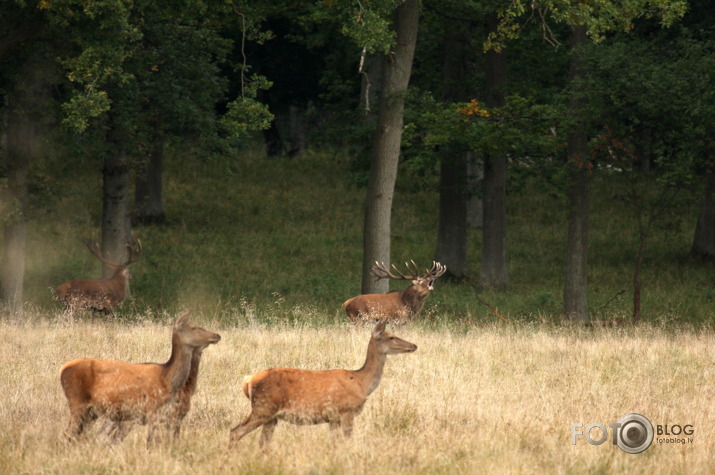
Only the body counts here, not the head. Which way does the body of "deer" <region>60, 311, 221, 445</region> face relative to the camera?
to the viewer's right

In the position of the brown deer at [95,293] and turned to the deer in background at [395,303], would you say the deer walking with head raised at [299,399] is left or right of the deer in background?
right

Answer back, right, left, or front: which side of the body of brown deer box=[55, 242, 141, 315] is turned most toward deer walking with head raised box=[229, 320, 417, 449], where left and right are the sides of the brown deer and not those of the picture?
right

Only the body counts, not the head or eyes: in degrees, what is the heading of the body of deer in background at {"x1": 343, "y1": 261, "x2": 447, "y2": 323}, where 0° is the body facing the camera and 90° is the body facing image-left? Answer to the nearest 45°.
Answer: approximately 270°

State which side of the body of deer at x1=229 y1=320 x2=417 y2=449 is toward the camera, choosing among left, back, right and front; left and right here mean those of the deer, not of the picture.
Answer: right

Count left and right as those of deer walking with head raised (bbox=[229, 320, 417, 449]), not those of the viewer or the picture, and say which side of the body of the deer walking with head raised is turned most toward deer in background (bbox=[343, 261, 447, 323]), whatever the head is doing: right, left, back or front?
left

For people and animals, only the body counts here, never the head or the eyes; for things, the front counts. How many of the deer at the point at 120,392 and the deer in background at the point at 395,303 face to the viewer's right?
2

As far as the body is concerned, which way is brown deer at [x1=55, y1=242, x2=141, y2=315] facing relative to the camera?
to the viewer's right

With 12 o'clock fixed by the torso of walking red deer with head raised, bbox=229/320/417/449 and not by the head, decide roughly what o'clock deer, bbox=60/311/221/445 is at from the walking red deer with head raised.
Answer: The deer is roughly at 6 o'clock from the walking red deer with head raised.
